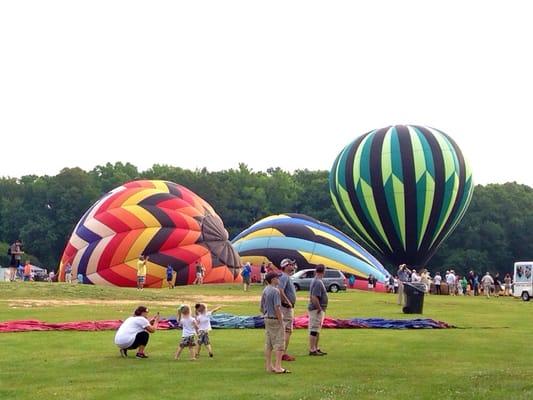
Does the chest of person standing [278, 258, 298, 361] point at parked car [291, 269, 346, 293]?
no

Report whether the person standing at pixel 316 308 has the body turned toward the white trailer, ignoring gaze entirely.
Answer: no

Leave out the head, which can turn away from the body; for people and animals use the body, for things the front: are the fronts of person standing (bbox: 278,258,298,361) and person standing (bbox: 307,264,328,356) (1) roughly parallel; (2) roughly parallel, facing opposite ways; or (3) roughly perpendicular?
roughly parallel

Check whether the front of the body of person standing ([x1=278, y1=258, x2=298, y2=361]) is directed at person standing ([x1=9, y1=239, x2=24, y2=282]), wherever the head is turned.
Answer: no
